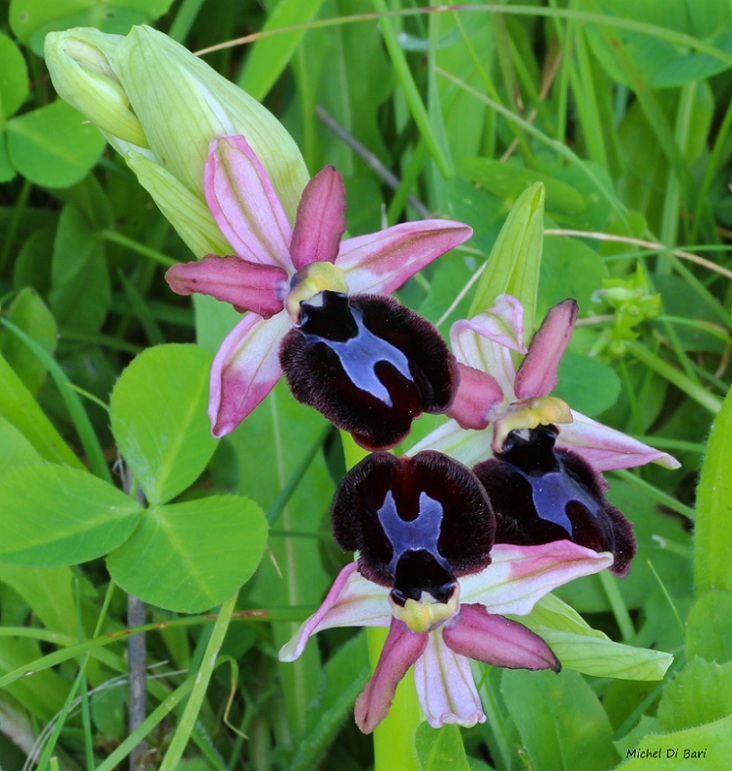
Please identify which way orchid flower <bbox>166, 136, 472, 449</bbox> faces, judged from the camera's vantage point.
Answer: facing the viewer

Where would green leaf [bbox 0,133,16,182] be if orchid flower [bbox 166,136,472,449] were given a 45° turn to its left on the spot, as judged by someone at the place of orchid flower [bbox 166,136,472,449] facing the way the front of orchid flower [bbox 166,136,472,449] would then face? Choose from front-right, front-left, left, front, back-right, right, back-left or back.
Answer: back

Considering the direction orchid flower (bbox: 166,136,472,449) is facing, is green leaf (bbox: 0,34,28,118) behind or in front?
behind
